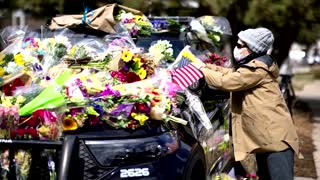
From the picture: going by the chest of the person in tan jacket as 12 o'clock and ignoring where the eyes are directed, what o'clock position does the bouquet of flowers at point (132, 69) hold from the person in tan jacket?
The bouquet of flowers is roughly at 12 o'clock from the person in tan jacket.

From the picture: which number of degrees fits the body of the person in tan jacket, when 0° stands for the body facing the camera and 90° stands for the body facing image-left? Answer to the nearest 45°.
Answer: approximately 90°

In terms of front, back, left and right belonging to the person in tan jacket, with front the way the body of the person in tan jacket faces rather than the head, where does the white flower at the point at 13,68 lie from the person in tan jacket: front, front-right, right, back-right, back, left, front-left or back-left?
front

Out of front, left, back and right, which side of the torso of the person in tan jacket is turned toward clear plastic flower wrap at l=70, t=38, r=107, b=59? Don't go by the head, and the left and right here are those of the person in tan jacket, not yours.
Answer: front

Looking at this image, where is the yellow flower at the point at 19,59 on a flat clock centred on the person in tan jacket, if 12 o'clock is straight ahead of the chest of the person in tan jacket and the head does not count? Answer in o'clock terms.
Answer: The yellow flower is roughly at 12 o'clock from the person in tan jacket.

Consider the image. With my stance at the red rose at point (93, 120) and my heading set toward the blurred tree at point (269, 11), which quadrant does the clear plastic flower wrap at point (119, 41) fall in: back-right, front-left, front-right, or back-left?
front-left

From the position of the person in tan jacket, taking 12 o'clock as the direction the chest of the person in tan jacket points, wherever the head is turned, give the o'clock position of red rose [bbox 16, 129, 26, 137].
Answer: The red rose is roughly at 11 o'clock from the person in tan jacket.

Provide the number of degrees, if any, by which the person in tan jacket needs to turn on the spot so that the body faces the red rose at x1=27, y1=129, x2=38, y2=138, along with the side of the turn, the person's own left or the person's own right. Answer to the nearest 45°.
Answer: approximately 45° to the person's own left

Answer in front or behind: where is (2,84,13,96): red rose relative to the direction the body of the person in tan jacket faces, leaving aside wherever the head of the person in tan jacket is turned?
in front

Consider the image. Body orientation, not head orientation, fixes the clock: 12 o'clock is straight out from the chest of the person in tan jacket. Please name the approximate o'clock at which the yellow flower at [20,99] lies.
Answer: The yellow flower is roughly at 11 o'clock from the person in tan jacket.

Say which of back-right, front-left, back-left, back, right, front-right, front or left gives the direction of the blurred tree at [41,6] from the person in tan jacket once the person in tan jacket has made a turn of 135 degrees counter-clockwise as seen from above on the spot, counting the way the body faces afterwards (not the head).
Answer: back

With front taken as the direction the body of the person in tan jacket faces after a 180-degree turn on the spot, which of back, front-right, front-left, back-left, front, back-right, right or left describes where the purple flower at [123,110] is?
back-right

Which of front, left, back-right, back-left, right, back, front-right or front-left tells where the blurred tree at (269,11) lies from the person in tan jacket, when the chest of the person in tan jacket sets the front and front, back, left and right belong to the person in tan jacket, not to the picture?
right

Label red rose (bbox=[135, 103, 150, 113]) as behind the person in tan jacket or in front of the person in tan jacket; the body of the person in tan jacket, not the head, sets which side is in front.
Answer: in front

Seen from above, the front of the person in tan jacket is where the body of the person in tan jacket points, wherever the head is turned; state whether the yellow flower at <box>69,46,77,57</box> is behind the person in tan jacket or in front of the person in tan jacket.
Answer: in front

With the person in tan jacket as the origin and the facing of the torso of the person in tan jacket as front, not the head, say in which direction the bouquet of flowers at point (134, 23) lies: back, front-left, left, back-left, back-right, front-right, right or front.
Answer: front-right

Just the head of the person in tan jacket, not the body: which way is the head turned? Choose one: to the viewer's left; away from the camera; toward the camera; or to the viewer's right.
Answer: to the viewer's left
